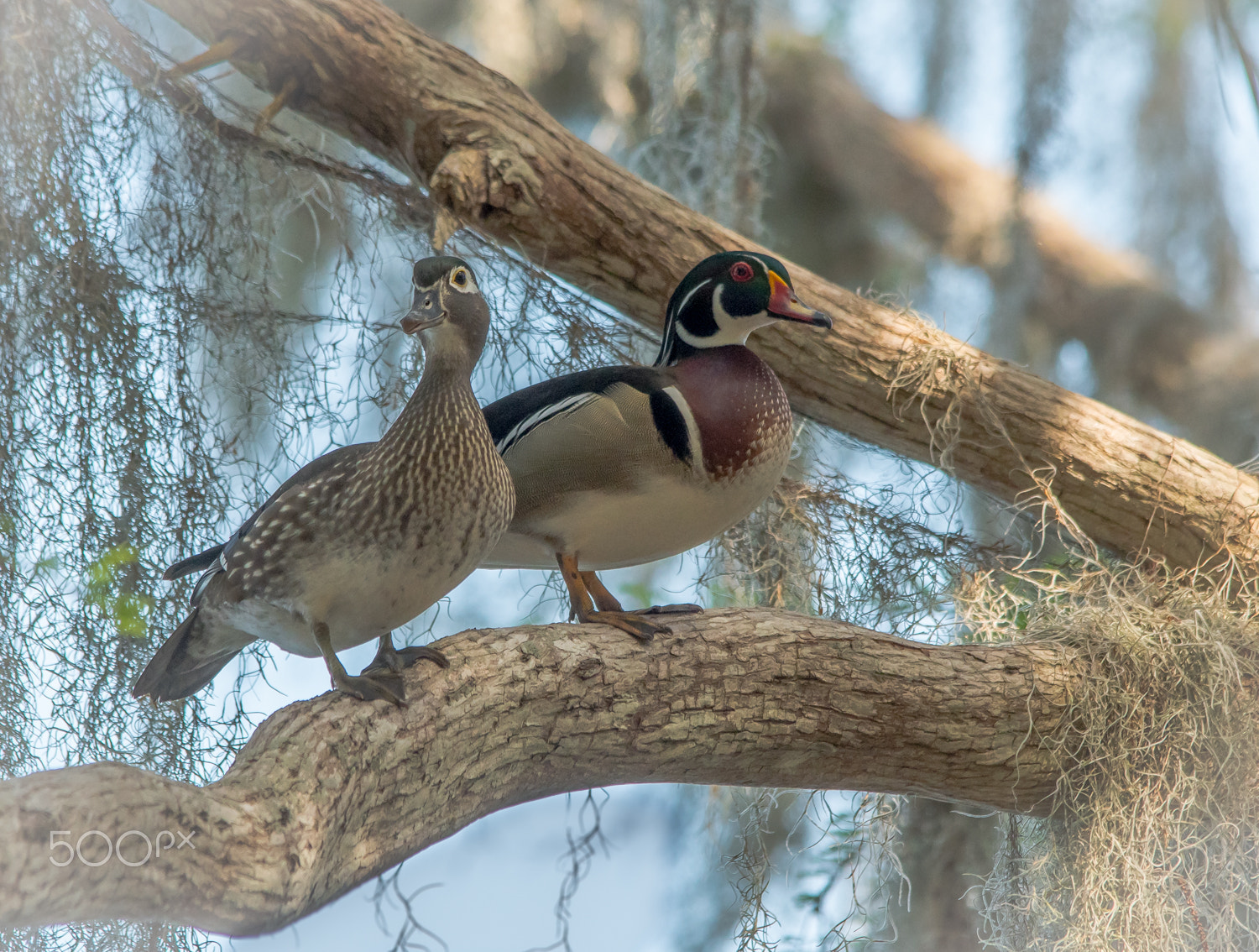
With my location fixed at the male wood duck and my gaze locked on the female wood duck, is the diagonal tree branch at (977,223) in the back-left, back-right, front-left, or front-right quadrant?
back-right

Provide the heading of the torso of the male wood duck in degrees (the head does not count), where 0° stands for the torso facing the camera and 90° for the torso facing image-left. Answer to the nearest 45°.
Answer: approximately 270°
